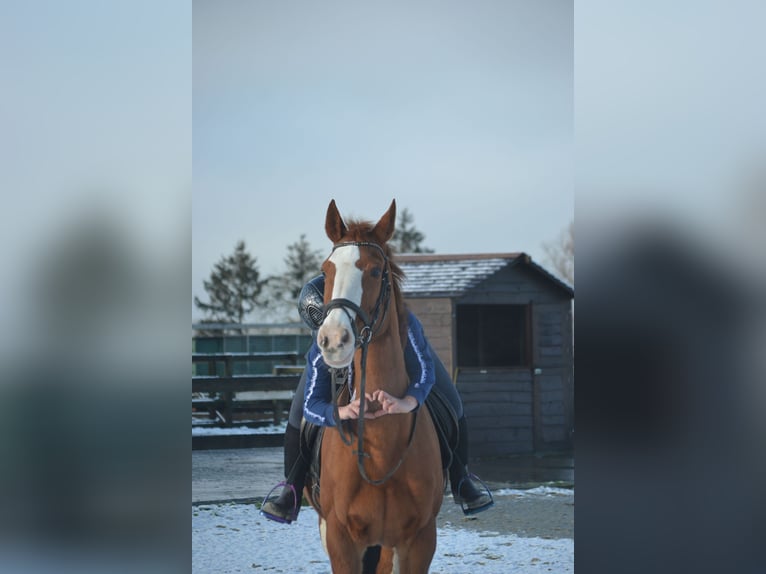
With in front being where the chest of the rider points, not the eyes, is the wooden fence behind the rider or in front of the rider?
behind

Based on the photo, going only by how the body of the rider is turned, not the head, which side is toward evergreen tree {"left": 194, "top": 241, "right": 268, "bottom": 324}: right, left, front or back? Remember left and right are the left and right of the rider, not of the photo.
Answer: back

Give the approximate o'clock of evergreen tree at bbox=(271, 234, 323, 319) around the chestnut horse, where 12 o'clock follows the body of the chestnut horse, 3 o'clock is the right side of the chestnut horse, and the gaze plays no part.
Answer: The evergreen tree is roughly at 6 o'clock from the chestnut horse.

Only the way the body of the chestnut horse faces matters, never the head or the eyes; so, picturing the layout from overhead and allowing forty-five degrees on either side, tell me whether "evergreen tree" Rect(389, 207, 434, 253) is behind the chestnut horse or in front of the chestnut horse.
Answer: behind

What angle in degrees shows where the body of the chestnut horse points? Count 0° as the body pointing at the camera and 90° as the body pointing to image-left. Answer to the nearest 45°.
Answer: approximately 0°

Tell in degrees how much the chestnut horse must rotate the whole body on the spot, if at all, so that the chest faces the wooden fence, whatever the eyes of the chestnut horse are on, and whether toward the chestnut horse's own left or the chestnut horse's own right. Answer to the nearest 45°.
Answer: approximately 180°

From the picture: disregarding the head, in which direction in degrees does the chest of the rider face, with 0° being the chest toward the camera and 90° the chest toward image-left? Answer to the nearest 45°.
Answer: approximately 0°

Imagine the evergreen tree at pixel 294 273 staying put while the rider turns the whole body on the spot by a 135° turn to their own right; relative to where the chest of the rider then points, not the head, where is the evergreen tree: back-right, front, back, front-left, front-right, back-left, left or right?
front-right

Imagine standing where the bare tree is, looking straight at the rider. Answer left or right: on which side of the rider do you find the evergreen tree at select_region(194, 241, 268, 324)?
right

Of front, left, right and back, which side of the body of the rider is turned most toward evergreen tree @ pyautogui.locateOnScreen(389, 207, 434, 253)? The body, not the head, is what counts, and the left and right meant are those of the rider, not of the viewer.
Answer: back

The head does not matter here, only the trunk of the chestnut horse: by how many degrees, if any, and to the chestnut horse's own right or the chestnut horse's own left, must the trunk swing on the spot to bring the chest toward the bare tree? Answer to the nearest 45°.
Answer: approximately 180°

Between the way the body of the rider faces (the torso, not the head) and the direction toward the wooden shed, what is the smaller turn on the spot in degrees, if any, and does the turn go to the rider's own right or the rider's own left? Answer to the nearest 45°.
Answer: approximately 180°
